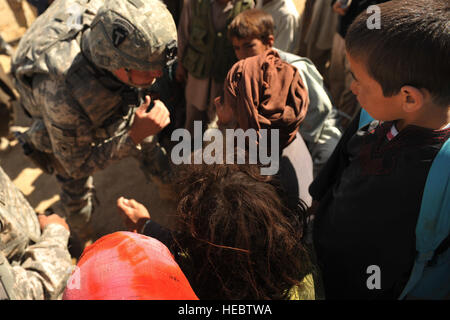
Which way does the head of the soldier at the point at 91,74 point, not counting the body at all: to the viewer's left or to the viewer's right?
to the viewer's right

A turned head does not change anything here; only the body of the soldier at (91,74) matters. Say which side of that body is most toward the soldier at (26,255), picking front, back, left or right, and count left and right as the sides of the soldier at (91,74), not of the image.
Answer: right

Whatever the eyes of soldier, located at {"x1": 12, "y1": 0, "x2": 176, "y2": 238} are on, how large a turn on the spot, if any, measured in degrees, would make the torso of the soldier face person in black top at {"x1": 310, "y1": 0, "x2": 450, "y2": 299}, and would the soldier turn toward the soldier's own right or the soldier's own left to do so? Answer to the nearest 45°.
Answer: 0° — they already face them

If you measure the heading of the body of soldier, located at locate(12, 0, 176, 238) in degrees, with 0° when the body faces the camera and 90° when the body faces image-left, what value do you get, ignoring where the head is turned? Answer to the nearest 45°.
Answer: approximately 315°

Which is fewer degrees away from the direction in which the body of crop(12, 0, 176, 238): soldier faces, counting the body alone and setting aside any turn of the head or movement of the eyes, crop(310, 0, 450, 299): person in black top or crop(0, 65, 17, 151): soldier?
the person in black top
